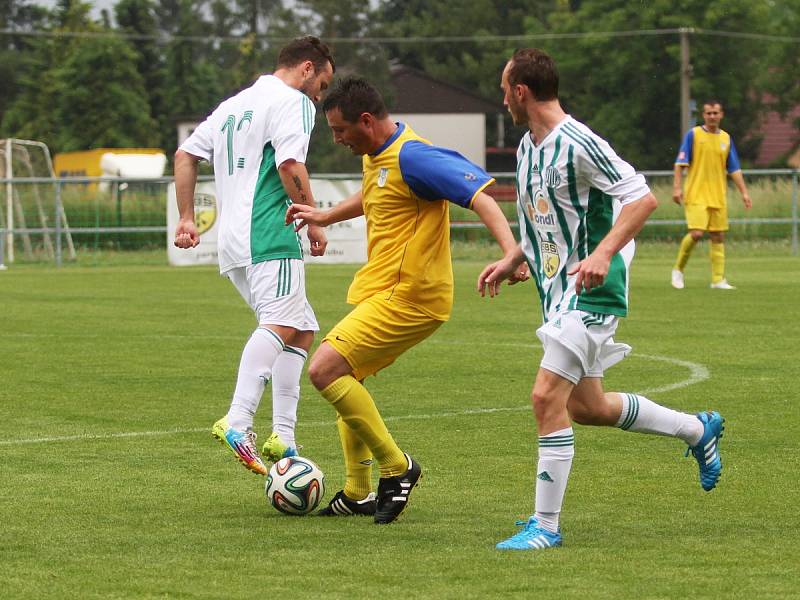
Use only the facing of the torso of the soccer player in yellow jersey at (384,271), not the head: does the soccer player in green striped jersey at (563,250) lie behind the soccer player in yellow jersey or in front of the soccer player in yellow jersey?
behind

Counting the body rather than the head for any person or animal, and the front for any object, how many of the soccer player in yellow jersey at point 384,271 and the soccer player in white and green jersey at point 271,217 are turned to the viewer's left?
1

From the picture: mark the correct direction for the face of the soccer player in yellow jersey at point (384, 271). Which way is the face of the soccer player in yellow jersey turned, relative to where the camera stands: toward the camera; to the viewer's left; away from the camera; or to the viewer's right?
to the viewer's left

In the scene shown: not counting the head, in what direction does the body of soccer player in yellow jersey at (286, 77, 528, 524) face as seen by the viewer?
to the viewer's left

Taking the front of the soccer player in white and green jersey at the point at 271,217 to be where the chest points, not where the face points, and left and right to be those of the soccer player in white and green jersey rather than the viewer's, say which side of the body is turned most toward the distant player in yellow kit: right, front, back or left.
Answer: front

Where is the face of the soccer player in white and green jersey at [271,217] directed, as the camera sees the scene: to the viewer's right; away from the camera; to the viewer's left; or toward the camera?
to the viewer's right

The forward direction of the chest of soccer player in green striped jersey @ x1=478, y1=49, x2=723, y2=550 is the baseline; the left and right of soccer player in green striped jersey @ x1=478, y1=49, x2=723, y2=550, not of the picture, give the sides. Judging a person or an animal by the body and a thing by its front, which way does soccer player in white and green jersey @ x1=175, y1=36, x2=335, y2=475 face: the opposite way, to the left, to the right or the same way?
the opposite way

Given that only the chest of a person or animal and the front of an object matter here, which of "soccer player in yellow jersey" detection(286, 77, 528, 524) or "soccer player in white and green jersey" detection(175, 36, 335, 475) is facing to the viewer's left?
the soccer player in yellow jersey

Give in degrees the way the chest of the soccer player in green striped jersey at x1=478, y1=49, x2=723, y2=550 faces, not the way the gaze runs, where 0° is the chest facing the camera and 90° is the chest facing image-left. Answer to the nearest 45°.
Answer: approximately 45°

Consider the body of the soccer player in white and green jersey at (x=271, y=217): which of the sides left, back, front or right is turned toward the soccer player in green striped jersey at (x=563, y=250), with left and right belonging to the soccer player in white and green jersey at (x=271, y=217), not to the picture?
right

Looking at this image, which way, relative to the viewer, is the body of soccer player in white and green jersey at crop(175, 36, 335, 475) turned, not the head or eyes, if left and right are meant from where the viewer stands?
facing away from the viewer and to the right of the viewer

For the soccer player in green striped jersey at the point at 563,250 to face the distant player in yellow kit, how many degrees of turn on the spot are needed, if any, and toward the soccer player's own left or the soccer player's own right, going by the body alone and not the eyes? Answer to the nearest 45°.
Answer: approximately 135° to the soccer player's own right
